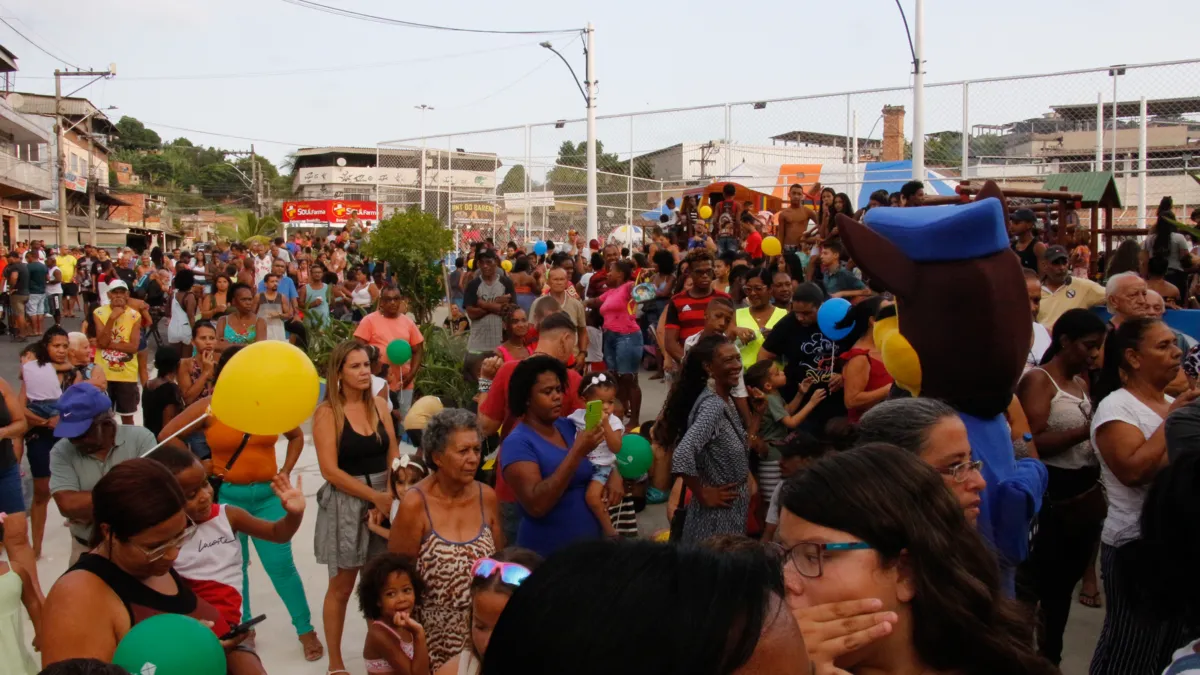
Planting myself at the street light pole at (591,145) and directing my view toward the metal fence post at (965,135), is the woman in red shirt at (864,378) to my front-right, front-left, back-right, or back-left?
front-right

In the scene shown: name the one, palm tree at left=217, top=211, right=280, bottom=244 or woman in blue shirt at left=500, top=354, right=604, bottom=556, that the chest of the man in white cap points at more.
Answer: the woman in blue shirt

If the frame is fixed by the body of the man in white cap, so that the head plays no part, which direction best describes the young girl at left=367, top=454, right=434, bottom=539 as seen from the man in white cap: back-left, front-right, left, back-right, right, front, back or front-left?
front

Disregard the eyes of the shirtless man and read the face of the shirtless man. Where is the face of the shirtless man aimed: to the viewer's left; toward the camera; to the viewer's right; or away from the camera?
toward the camera

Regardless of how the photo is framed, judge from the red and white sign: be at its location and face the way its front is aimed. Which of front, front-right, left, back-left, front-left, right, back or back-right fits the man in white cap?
front

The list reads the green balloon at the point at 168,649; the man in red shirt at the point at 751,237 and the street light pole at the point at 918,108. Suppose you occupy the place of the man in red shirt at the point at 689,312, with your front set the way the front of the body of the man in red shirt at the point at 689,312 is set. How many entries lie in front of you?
1

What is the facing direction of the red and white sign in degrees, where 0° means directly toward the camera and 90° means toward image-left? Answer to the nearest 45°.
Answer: approximately 0°

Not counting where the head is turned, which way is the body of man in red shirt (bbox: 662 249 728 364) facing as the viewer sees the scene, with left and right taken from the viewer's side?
facing the viewer

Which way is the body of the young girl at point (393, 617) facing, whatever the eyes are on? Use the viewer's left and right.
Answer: facing the viewer and to the right of the viewer

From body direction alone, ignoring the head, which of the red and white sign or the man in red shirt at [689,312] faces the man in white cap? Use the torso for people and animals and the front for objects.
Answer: the red and white sign

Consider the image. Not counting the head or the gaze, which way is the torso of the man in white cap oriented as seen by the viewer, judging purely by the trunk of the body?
toward the camera

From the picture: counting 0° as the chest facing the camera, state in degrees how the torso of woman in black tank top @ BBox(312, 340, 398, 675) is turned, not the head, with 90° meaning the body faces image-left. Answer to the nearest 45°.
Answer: approximately 315°

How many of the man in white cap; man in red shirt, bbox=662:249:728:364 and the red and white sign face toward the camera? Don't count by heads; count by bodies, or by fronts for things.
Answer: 3

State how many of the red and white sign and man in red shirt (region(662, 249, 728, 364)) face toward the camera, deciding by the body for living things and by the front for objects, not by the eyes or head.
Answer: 2
